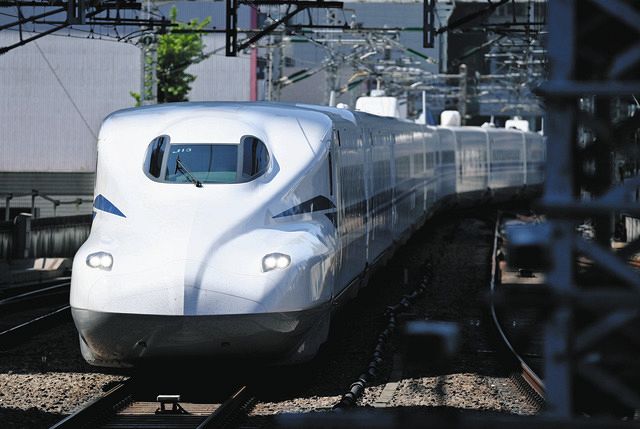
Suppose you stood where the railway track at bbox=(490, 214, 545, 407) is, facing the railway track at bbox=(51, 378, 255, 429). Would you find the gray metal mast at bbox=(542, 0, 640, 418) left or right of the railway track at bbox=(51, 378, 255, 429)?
left

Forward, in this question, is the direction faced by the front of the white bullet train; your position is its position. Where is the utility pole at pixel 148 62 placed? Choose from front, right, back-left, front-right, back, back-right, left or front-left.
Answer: back

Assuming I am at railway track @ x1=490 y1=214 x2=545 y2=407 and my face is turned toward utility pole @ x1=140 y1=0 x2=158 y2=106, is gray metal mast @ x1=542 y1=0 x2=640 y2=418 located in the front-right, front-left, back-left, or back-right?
back-left

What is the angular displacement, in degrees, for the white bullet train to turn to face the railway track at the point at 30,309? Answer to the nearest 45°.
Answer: approximately 135° to its right

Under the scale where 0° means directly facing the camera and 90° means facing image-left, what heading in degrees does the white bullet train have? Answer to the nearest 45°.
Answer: approximately 0°

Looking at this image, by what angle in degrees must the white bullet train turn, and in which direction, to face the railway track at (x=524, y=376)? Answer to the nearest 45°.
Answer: approximately 90° to its left

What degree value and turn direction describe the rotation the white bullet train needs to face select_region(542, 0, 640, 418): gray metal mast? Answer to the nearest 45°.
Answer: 0° — it already faces it
